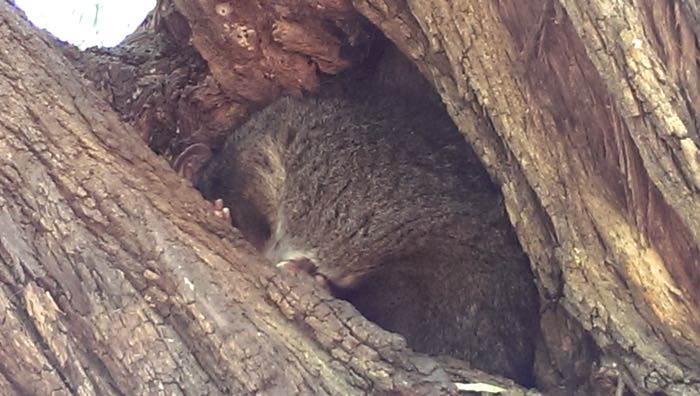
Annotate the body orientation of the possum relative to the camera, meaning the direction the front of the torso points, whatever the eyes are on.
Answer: to the viewer's left
